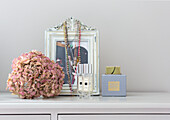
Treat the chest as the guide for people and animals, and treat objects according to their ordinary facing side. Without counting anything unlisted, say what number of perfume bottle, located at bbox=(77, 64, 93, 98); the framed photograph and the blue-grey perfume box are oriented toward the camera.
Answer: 3

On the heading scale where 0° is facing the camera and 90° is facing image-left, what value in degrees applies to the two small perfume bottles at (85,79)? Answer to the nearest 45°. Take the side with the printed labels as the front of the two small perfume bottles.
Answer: approximately 0°

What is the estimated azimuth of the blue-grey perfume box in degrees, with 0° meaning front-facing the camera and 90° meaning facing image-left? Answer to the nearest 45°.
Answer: approximately 0°
